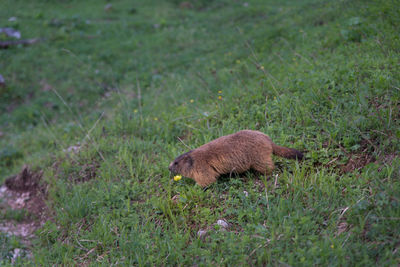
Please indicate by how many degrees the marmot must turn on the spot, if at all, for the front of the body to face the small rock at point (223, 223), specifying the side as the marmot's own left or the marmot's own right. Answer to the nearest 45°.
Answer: approximately 90° to the marmot's own left

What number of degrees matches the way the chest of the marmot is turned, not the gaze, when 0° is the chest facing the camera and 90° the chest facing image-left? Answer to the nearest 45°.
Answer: approximately 90°
